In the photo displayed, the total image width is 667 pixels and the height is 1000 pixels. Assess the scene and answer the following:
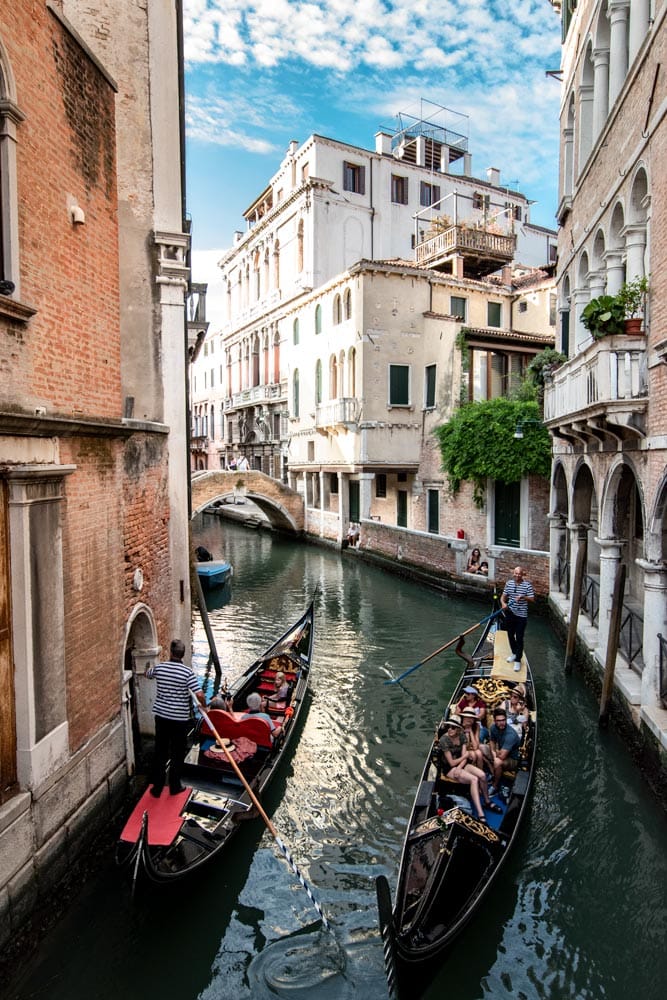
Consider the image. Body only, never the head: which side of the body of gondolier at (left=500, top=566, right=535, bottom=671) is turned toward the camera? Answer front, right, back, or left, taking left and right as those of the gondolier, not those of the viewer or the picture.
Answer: front

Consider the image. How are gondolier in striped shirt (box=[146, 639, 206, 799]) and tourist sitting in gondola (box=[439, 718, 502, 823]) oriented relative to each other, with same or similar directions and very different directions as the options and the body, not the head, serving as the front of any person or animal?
very different directions

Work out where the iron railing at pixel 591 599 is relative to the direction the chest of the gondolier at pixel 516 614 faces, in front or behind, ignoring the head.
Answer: behind

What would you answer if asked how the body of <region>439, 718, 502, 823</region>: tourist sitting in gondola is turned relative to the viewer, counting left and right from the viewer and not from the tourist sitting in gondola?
facing the viewer and to the right of the viewer

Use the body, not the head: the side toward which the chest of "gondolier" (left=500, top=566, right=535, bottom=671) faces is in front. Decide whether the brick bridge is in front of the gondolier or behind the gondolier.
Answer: behind

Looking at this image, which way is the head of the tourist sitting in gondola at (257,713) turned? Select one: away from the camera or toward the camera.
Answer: away from the camera

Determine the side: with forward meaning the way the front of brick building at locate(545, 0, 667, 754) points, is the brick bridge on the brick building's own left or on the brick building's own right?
on the brick building's own right

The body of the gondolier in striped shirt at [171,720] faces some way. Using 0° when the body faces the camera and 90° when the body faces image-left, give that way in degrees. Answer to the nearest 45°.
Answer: approximately 180°

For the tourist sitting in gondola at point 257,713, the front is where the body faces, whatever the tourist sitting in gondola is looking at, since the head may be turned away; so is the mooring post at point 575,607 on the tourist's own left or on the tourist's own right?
on the tourist's own right

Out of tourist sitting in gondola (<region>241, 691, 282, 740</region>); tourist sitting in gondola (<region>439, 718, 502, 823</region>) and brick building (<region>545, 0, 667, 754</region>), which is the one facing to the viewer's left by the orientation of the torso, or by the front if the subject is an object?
the brick building

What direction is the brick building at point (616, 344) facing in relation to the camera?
to the viewer's left

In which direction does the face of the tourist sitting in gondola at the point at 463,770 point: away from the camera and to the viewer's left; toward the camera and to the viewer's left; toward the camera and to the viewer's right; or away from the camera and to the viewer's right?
toward the camera and to the viewer's left
